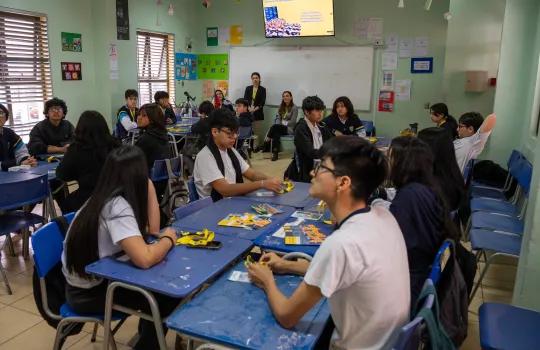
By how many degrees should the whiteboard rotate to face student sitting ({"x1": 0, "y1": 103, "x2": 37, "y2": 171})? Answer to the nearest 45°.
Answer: approximately 45° to its right

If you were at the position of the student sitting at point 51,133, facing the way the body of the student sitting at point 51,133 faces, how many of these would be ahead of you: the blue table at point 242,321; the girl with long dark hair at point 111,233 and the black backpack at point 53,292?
3

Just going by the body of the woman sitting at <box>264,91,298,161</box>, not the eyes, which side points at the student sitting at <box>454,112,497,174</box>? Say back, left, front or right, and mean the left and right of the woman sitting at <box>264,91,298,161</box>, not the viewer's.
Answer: left

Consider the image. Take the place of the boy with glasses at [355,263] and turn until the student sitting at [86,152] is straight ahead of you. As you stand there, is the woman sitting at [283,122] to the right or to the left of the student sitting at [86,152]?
right

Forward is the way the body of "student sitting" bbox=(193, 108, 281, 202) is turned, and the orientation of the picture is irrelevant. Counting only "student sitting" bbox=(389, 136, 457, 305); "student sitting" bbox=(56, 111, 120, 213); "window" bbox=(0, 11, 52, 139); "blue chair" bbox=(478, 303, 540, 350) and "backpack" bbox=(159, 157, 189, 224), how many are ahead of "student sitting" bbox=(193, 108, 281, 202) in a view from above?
2

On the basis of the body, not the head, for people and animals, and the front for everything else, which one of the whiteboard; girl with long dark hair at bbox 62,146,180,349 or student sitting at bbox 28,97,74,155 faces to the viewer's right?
the girl with long dark hair

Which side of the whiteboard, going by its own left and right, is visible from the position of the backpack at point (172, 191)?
front

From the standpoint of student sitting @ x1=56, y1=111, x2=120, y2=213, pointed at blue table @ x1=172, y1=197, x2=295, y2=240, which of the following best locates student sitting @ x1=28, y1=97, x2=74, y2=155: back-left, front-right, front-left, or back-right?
back-left

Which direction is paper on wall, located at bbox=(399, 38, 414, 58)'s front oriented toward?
toward the camera

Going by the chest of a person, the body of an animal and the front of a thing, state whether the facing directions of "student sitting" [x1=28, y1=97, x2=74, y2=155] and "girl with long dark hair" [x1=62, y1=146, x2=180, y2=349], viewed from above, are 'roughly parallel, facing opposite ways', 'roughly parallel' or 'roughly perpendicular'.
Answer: roughly perpendicular

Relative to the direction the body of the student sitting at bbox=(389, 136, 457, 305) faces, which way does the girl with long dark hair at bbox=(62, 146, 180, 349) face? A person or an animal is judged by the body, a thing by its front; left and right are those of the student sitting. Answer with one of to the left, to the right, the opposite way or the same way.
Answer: to the right

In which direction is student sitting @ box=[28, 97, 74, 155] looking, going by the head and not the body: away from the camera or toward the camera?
toward the camera

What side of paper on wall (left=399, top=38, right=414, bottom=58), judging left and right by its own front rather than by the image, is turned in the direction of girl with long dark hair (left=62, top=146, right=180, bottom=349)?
front

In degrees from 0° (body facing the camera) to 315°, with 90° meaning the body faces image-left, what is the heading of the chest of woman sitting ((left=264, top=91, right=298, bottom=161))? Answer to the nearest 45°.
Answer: approximately 45°

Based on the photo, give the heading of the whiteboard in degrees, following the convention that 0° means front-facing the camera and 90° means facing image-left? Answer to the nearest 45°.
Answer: approximately 0°

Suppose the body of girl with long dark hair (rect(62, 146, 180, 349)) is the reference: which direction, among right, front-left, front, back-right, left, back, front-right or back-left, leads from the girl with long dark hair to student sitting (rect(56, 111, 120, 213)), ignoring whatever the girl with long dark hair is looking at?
left

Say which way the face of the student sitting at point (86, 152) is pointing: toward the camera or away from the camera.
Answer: away from the camera

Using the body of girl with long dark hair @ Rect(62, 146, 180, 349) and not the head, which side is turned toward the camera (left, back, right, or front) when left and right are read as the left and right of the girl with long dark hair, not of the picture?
right
